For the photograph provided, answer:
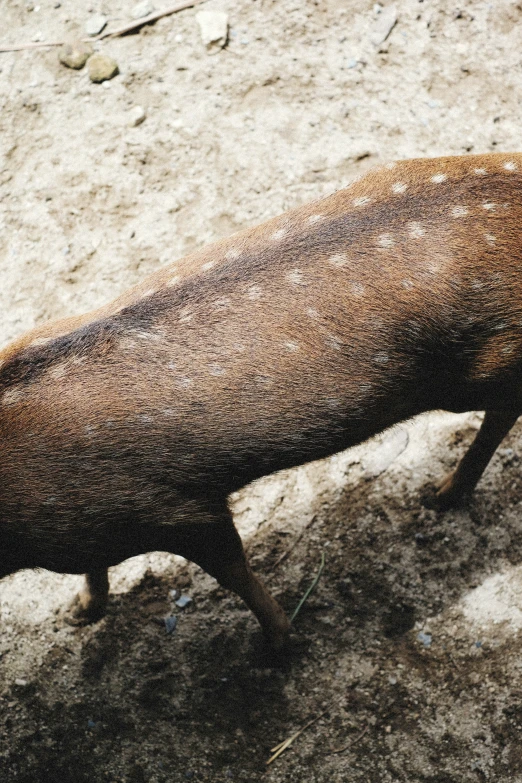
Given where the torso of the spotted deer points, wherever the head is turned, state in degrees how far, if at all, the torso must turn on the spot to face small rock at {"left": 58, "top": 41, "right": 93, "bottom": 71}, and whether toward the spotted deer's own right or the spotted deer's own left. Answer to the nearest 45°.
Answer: approximately 135° to the spotted deer's own right

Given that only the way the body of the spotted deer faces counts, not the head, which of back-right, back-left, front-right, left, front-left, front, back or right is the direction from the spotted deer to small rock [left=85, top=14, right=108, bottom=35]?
back-right

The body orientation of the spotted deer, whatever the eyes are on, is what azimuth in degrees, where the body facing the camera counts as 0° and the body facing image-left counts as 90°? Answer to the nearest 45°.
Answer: approximately 45°

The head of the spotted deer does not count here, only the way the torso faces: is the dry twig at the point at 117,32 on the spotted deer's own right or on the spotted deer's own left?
on the spotted deer's own right

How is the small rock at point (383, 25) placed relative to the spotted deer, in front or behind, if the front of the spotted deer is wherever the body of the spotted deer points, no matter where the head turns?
behind

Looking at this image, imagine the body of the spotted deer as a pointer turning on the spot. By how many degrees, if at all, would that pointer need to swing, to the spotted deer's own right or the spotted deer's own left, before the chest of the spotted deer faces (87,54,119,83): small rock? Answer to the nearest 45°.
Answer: approximately 135° to the spotted deer's own right

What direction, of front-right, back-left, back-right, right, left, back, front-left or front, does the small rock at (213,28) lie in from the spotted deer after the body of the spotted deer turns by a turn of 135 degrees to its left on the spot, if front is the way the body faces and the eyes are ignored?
left
